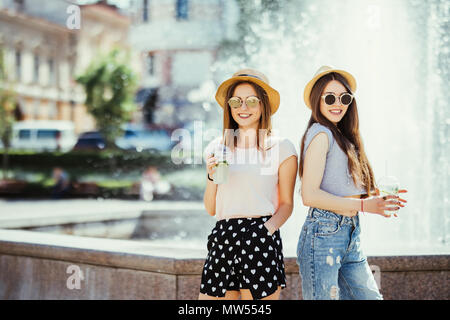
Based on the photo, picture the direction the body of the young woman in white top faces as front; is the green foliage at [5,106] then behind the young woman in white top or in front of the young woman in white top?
behind

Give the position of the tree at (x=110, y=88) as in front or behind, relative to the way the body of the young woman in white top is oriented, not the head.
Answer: behind

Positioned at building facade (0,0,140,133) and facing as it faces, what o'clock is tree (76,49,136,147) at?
The tree is roughly at 1 o'clock from the building facade.

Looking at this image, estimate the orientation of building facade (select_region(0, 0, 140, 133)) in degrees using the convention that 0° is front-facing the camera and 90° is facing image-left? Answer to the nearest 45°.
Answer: approximately 315°

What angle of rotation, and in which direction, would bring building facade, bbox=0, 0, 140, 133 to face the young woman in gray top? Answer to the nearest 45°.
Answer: approximately 45° to its right

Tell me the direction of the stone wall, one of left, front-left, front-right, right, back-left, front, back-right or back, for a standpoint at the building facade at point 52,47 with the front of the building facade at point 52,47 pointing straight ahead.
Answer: front-right

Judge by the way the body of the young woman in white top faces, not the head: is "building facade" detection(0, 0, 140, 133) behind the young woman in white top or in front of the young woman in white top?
behind

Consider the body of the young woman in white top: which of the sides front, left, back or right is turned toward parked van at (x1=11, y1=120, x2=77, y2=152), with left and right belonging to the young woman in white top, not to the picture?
back
